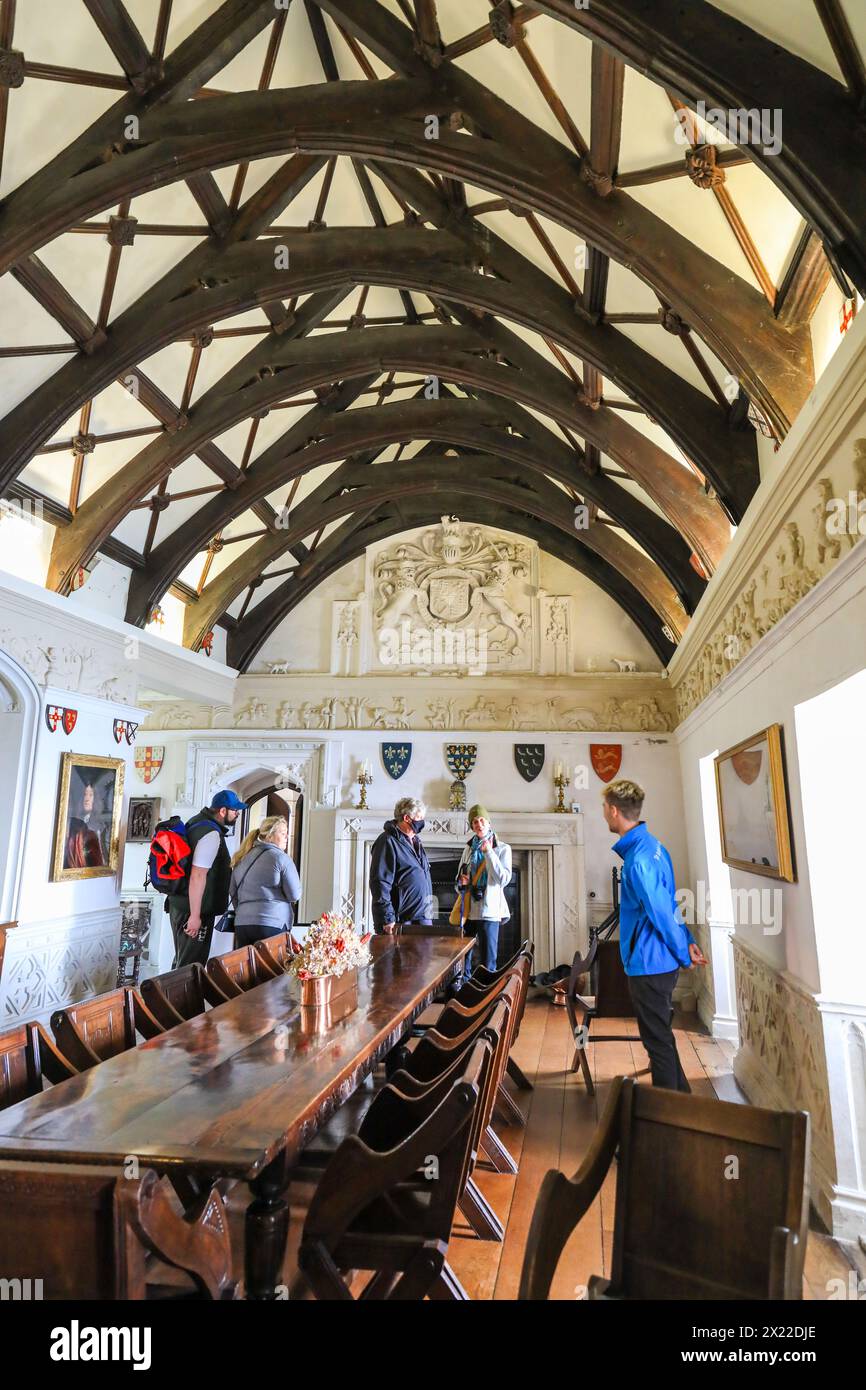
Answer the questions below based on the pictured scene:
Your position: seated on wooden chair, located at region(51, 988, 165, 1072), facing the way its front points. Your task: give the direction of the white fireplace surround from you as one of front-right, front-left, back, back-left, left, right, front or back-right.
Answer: left

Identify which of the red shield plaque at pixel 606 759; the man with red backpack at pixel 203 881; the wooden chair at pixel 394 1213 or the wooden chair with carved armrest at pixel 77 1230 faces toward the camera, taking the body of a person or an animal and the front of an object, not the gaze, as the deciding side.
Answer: the red shield plaque

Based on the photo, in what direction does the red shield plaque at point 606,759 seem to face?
toward the camera

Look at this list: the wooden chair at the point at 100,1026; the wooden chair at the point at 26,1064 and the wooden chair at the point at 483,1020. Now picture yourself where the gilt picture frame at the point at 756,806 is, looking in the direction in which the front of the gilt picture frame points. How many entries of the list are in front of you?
3

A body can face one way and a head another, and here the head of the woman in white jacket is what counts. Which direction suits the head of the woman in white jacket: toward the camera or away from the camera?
toward the camera

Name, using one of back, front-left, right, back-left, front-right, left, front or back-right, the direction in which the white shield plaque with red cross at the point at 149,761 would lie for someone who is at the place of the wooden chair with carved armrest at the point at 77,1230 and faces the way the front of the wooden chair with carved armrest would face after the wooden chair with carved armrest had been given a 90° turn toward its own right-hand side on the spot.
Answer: back-left

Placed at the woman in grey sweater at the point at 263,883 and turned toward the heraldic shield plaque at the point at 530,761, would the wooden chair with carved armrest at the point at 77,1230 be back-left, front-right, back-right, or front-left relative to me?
back-right

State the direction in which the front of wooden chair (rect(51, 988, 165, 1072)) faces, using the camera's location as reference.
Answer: facing the viewer and to the right of the viewer

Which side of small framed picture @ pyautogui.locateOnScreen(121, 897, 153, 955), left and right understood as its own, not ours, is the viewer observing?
front

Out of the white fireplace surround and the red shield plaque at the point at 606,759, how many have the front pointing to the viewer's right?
0

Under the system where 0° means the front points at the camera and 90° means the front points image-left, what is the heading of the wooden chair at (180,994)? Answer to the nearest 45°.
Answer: approximately 315°

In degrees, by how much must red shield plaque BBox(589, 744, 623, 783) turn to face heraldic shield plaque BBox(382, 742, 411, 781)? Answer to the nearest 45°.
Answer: approximately 90° to its right

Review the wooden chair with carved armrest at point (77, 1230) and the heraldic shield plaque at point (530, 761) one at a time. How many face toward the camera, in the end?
1

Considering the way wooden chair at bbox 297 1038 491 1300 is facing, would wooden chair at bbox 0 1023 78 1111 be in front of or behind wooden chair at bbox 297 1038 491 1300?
in front

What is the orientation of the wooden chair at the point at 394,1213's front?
to the viewer's left

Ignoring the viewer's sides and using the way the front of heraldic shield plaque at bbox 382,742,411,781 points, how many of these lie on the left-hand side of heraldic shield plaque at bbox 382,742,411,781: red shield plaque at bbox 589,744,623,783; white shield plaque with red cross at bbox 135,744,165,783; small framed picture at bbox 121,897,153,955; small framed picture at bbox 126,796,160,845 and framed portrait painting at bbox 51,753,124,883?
1

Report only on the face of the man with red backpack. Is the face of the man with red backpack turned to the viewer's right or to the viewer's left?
to the viewer's right
